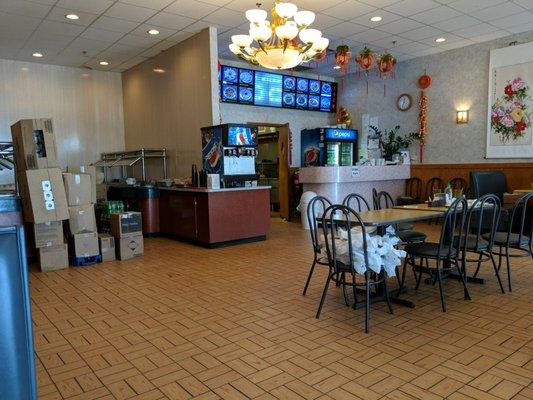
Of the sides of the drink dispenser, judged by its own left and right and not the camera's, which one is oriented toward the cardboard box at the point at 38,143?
right

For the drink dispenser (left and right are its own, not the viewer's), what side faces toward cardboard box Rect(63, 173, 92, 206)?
right

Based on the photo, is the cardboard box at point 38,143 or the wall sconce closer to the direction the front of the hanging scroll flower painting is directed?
the cardboard box

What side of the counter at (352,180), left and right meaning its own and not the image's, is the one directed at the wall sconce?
left

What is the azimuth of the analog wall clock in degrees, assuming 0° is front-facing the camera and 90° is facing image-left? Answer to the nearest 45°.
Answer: approximately 45°

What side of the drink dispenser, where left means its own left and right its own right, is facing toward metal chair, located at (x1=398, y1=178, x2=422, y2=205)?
left

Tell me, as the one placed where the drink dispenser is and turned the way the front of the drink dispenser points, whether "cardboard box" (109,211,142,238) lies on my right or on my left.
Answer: on my right

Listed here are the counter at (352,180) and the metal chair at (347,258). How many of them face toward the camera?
1

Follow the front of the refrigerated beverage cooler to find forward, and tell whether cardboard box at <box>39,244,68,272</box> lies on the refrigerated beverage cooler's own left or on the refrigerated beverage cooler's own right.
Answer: on the refrigerated beverage cooler's own right
